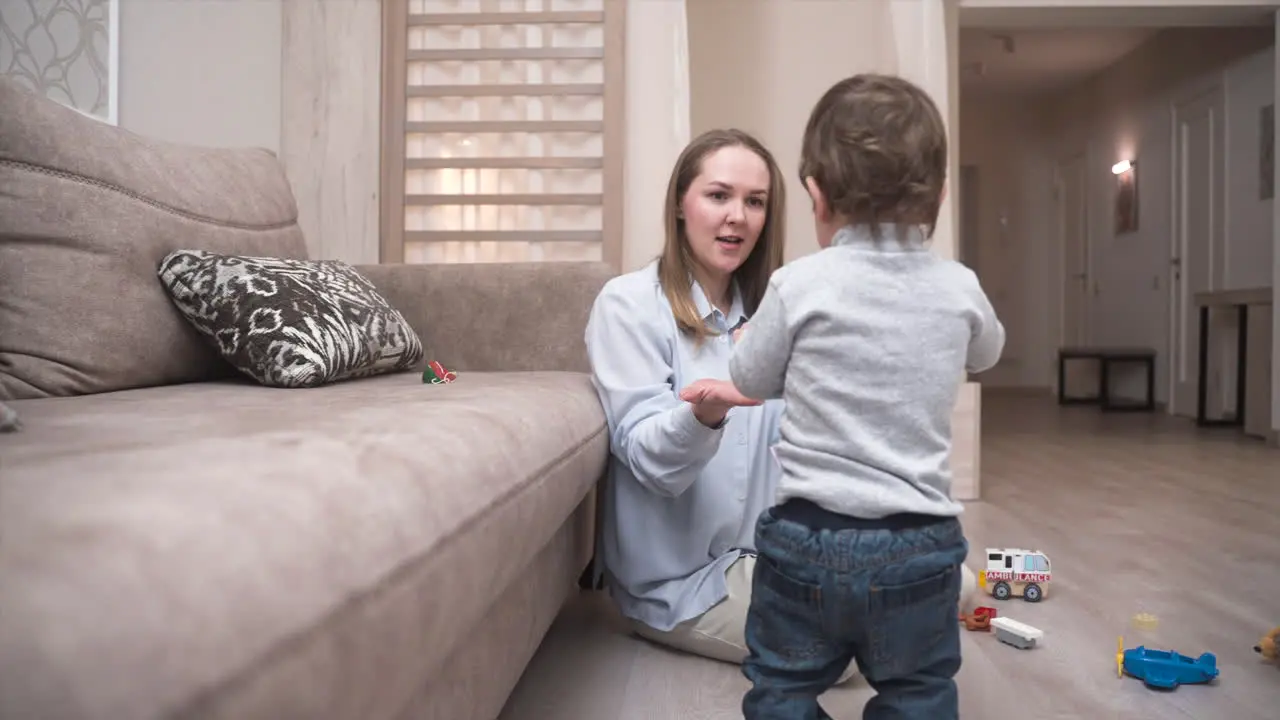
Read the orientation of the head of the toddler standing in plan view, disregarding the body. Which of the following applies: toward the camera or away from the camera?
away from the camera

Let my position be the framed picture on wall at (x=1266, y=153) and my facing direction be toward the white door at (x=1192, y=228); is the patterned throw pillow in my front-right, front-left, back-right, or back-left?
back-left

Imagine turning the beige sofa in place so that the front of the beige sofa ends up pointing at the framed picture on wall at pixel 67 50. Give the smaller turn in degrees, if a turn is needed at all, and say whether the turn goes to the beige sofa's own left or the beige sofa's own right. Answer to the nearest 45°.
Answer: approximately 135° to the beige sofa's own left

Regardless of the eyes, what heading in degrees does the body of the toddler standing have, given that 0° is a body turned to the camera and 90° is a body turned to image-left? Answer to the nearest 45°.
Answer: approximately 180°

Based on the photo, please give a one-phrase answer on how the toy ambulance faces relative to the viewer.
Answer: facing to the right of the viewer

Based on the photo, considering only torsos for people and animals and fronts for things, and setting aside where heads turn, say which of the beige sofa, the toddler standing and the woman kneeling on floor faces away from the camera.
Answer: the toddler standing

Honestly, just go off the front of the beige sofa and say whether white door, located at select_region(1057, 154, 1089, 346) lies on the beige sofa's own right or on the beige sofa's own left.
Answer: on the beige sofa's own left

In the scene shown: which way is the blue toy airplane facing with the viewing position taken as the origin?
facing to the left of the viewer

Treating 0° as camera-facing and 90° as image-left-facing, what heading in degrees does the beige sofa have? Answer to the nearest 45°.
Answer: approximately 315°

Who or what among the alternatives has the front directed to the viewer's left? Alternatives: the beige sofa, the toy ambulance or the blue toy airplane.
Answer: the blue toy airplane
